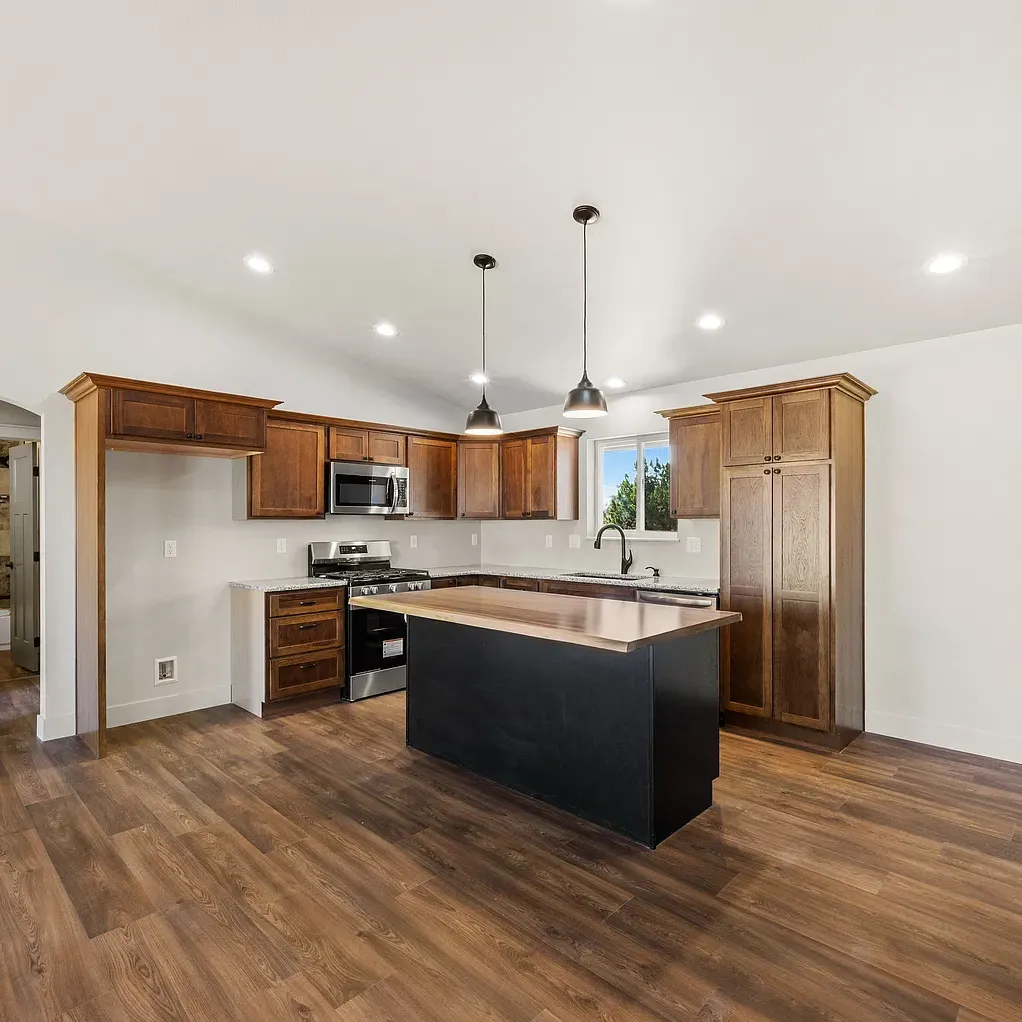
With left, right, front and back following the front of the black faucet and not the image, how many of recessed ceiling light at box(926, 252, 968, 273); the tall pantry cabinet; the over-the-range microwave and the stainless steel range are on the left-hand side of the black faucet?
2

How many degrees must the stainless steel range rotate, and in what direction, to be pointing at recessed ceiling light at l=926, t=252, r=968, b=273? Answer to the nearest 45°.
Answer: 0° — it already faces it

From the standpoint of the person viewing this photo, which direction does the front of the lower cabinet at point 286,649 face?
facing the viewer and to the right of the viewer

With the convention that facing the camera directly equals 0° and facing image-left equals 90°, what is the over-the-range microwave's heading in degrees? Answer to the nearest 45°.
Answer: approximately 315°

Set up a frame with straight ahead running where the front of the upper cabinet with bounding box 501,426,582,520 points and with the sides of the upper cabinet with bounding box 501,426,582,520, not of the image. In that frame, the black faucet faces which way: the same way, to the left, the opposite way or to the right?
the same way

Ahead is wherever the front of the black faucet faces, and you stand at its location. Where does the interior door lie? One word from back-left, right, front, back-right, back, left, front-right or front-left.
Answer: front-right

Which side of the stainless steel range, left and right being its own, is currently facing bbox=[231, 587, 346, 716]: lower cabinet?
right

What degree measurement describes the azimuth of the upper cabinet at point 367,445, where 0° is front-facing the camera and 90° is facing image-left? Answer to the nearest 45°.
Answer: approximately 315°

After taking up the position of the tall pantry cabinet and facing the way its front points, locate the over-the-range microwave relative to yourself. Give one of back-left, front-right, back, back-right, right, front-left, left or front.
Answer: front-right

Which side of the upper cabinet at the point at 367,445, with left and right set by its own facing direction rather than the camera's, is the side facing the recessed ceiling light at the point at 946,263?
front

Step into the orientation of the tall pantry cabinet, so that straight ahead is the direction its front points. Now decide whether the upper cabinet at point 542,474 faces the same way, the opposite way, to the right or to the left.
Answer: the same way

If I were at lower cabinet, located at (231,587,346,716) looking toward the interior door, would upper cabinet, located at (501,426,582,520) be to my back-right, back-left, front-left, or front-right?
back-right

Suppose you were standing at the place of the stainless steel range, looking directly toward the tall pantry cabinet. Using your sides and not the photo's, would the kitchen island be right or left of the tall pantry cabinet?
right

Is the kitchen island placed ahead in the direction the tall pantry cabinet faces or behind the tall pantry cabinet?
ahead

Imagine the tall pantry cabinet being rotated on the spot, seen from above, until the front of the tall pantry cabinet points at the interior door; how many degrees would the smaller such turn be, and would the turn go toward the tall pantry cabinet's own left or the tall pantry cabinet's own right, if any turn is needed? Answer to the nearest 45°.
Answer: approximately 45° to the tall pantry cabinet's own right

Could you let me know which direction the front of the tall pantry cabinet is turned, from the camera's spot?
facing the viewer and to the left of the viewer

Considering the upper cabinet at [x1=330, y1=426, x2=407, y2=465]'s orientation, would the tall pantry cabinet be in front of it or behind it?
in front

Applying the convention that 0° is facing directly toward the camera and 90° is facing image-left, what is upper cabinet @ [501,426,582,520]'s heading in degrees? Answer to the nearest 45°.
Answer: approximately 45°

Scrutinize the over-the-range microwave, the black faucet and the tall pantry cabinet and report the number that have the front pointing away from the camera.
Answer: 0
